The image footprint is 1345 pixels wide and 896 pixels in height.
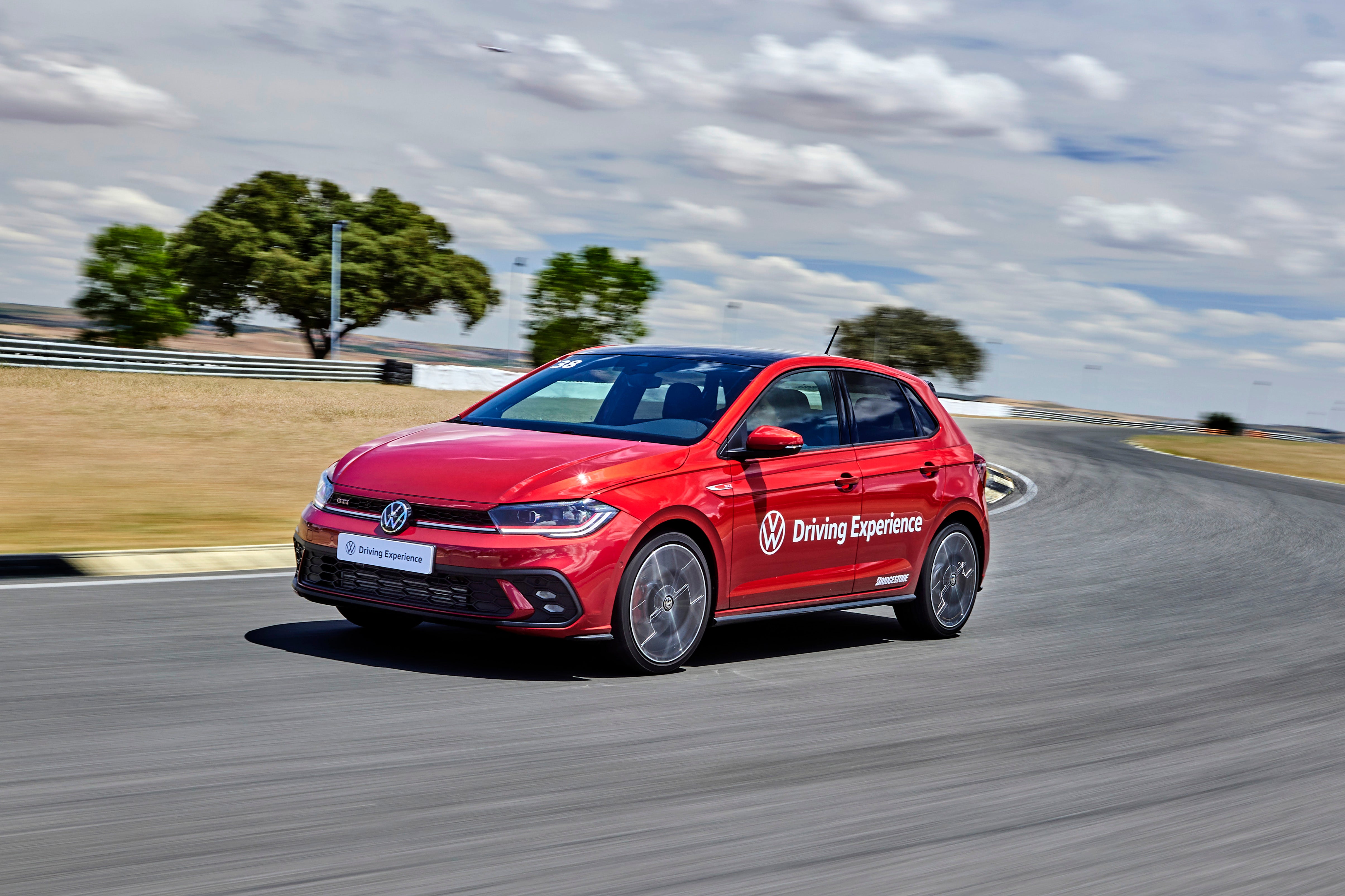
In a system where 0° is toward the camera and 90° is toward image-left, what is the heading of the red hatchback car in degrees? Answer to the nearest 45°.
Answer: approximately 45°

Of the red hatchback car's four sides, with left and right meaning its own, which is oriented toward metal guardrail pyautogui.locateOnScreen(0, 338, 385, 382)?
right
